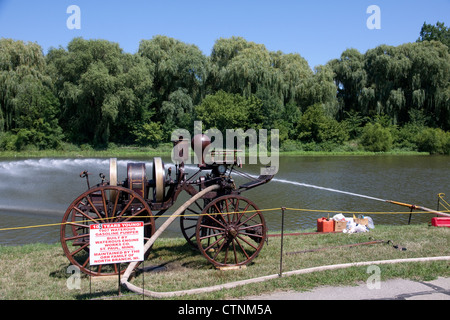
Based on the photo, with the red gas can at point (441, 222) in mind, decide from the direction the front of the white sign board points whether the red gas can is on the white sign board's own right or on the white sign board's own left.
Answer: on the white sign board's own left

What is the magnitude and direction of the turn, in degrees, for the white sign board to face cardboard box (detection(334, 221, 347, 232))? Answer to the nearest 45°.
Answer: approximately 135° to its left

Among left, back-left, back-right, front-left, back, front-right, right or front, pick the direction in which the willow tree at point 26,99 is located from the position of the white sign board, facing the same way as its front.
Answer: back

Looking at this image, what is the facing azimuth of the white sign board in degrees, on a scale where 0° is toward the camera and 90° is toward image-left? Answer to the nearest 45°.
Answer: approximately 0°

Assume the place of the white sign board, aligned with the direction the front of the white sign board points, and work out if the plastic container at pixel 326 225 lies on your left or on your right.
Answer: on your left

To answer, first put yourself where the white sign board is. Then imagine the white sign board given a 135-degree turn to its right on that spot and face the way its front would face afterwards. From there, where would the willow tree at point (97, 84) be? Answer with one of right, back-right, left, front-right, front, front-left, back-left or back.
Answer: front-right
